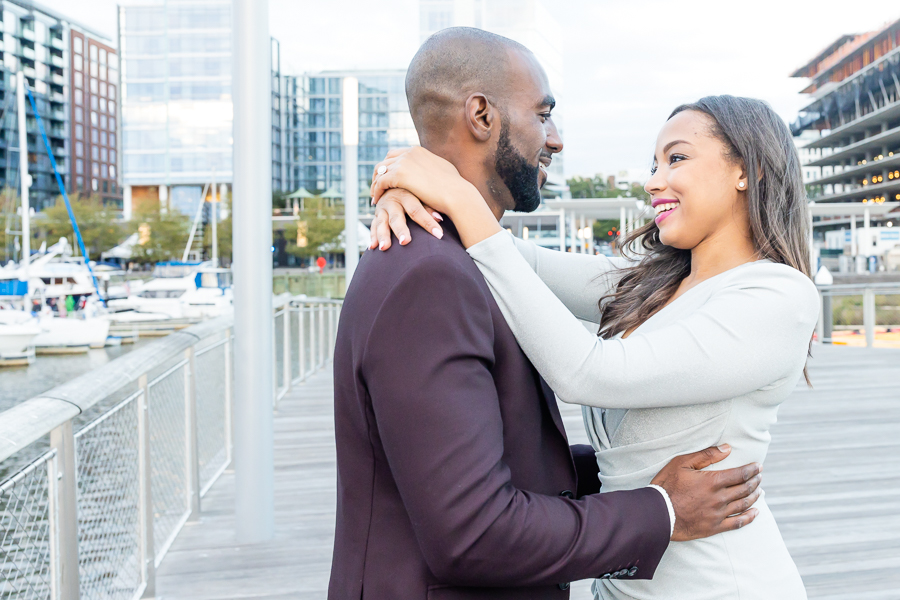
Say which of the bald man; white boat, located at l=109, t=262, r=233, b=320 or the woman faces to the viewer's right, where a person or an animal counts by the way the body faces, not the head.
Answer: the bald man

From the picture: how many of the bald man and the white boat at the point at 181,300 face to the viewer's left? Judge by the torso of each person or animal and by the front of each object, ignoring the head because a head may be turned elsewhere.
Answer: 1

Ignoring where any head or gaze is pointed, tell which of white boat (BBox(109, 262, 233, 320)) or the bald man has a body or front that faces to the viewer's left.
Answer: the white boat

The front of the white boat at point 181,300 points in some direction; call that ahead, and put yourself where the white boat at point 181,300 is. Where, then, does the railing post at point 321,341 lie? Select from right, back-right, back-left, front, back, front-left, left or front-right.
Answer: left

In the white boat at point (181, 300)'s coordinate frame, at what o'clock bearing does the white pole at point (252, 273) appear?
The white pole is roughly at 9 o'clock from the white boat.

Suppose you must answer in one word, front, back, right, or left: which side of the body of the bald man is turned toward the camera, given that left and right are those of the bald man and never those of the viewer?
right

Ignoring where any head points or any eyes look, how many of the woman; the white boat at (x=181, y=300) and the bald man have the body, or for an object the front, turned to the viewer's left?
2

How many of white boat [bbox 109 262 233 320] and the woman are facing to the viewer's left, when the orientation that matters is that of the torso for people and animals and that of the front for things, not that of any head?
2

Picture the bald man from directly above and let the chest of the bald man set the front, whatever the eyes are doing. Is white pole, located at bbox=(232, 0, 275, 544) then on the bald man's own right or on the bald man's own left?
on the bald man's own left

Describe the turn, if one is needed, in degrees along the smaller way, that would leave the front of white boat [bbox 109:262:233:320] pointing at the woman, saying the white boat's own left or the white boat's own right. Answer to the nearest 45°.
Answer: approximately 90° to the white boat's own left

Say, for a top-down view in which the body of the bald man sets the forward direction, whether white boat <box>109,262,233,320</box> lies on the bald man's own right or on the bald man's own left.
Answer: on the bald man's own left

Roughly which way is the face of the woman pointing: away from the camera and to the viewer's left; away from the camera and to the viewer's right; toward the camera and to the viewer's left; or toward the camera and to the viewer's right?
toward the camera and to the viewer's left

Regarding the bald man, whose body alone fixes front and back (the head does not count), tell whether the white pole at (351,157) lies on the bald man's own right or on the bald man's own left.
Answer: on the bald man's own left

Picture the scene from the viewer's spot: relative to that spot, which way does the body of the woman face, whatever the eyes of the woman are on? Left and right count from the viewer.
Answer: facing to the left of the viewer

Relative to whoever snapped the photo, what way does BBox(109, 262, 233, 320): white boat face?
facing to the left of the viewer

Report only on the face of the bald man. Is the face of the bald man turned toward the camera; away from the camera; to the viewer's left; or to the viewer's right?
to the viewer's right

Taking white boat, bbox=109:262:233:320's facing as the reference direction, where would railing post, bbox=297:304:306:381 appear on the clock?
The railing post is roughly at 9 o'clock from the white boat.
